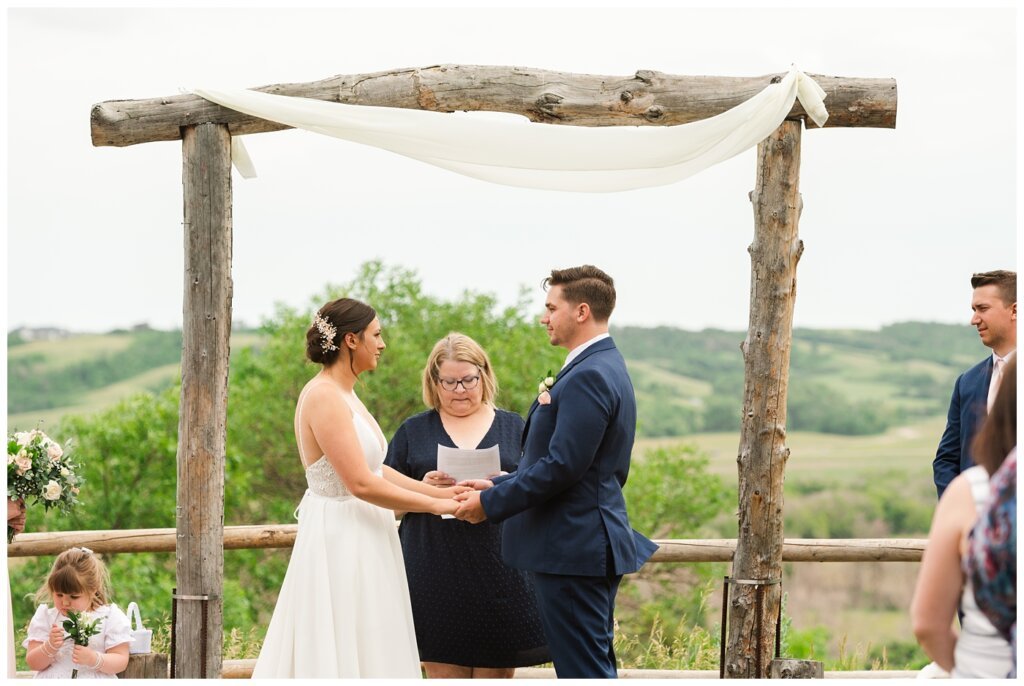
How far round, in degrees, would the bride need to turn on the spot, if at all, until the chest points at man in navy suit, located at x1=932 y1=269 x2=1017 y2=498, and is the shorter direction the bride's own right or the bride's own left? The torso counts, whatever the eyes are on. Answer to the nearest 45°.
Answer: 0° — they already face them

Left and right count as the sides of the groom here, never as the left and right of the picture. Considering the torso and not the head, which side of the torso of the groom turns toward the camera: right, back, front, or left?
left

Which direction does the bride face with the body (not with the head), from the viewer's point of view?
to the viewer's right

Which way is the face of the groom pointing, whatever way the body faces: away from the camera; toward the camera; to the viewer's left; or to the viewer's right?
to the viewer's left

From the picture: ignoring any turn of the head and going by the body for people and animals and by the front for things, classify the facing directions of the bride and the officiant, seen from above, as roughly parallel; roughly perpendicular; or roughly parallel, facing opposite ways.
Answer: roughly perpendicular

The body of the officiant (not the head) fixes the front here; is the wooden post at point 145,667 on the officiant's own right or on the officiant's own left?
on the officiant's own right

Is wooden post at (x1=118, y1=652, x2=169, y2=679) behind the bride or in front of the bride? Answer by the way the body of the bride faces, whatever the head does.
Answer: behind

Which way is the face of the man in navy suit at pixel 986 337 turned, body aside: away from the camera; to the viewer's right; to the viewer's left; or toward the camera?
to the viewer's left

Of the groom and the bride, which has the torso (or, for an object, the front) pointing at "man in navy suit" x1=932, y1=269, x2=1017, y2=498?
the bride

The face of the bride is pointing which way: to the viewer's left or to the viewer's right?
to the viewer's right
